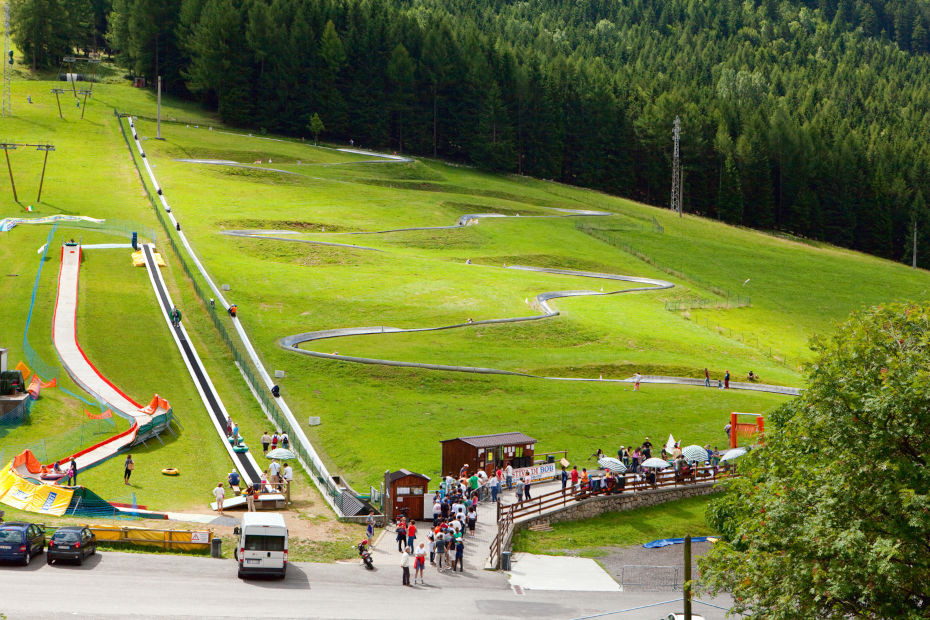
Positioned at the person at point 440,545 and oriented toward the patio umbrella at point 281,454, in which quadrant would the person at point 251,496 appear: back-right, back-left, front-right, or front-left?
front-left

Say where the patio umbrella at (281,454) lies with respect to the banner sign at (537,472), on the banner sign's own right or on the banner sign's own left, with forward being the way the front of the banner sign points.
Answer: on the banner sign's own right

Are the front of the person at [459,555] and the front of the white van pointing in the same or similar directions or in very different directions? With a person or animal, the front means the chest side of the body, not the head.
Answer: same or similar directions

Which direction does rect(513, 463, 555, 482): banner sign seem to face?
toward the camera
